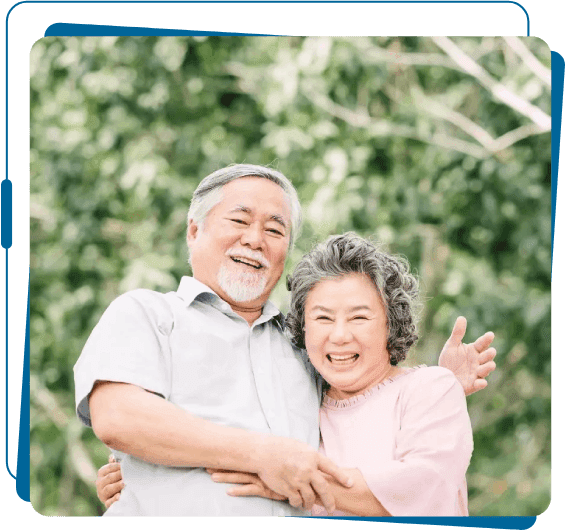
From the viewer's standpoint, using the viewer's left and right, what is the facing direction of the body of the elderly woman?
facing the viewer and to the left of the viewer
